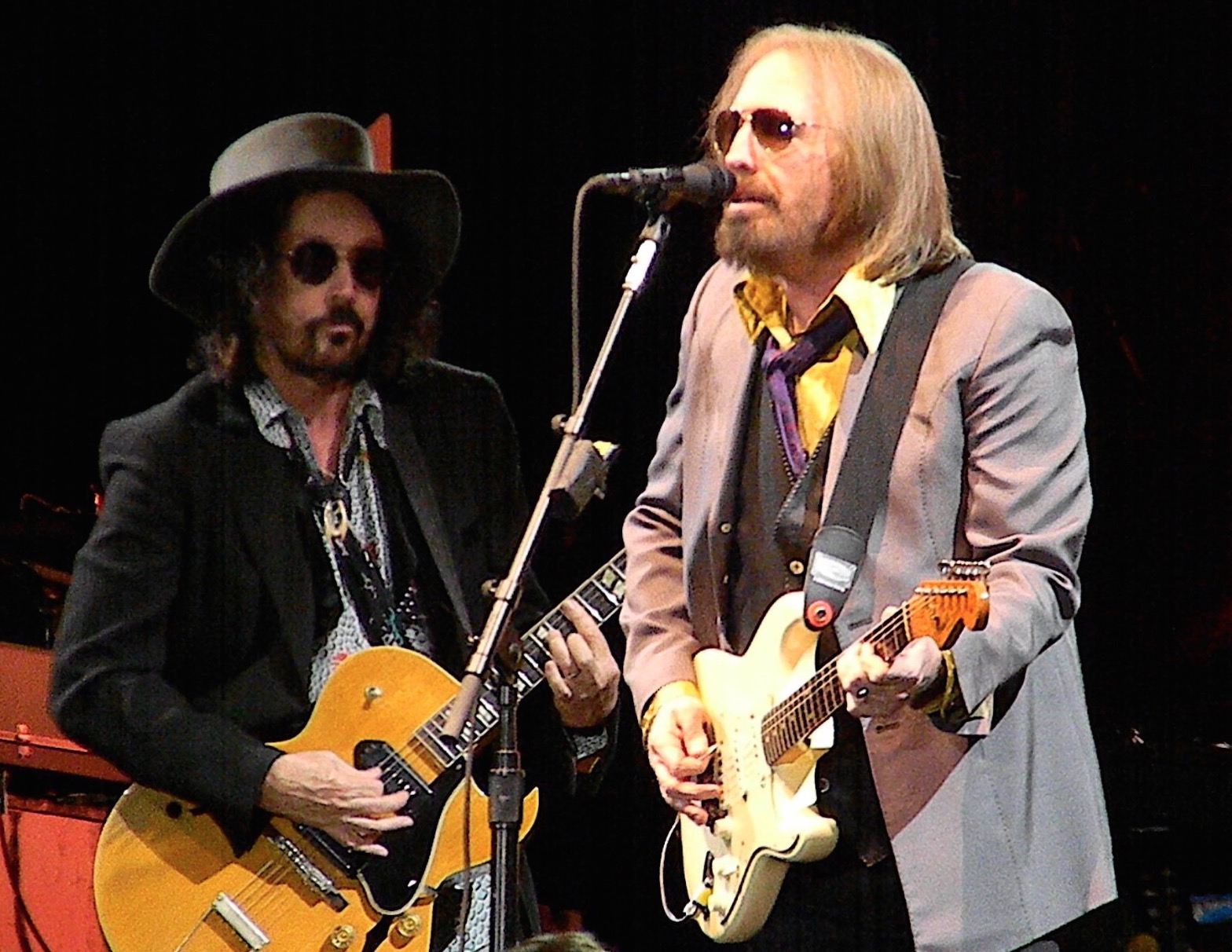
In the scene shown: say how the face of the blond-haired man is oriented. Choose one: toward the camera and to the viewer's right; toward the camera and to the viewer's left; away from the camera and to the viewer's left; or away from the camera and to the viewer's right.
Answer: toward the camera and to the viewer's left

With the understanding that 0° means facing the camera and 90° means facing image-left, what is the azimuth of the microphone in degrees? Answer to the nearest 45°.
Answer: approximately 270°

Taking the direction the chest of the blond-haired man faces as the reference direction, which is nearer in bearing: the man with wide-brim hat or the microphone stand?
the microphone stand

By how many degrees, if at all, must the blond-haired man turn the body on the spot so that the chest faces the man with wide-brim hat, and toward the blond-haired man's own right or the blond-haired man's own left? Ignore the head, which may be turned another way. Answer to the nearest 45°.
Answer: approximately 90° to the blond-haired man's own right

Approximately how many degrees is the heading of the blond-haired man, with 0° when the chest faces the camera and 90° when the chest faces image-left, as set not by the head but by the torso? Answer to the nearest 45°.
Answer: approximately 45°

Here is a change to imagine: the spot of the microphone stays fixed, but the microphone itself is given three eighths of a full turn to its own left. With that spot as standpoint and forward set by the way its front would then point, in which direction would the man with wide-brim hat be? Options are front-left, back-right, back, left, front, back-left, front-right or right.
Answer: front
